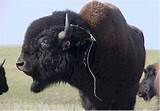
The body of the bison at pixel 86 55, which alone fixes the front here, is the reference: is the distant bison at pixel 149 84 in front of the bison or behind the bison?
behind

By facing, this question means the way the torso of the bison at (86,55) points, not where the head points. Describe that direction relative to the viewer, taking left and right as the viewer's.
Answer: facing the viewer and to the left of the viewer
